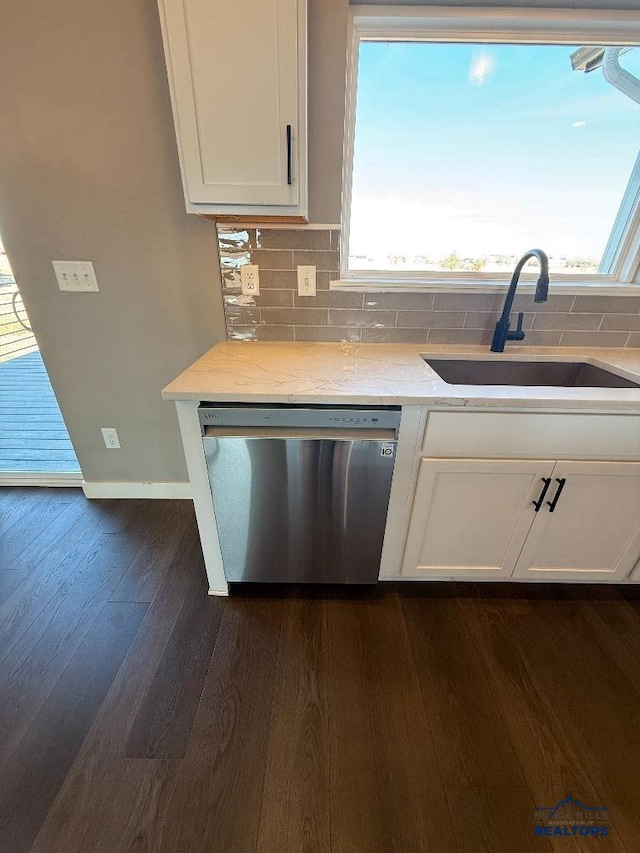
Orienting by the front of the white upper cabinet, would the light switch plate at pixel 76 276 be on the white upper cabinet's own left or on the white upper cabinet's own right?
on the white upper cabinet's own right

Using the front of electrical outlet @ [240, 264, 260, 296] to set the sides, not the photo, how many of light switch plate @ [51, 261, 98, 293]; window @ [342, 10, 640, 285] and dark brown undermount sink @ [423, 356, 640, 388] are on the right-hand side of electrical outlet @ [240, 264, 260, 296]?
1

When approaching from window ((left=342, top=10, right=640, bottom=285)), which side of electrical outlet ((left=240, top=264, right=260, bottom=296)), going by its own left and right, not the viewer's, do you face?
left

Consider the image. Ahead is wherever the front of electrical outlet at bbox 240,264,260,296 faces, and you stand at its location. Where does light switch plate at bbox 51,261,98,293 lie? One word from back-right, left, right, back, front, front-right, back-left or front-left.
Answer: right

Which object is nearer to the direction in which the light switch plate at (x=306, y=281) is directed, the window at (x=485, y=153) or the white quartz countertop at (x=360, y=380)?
the white quartz countertop

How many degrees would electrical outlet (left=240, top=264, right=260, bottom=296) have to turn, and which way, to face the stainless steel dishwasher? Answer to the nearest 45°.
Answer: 0° — it already faces it

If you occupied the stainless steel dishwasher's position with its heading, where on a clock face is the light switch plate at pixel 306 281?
The light switch plate is roughly at 6 o'clock from the stainless steel dishwasher.
